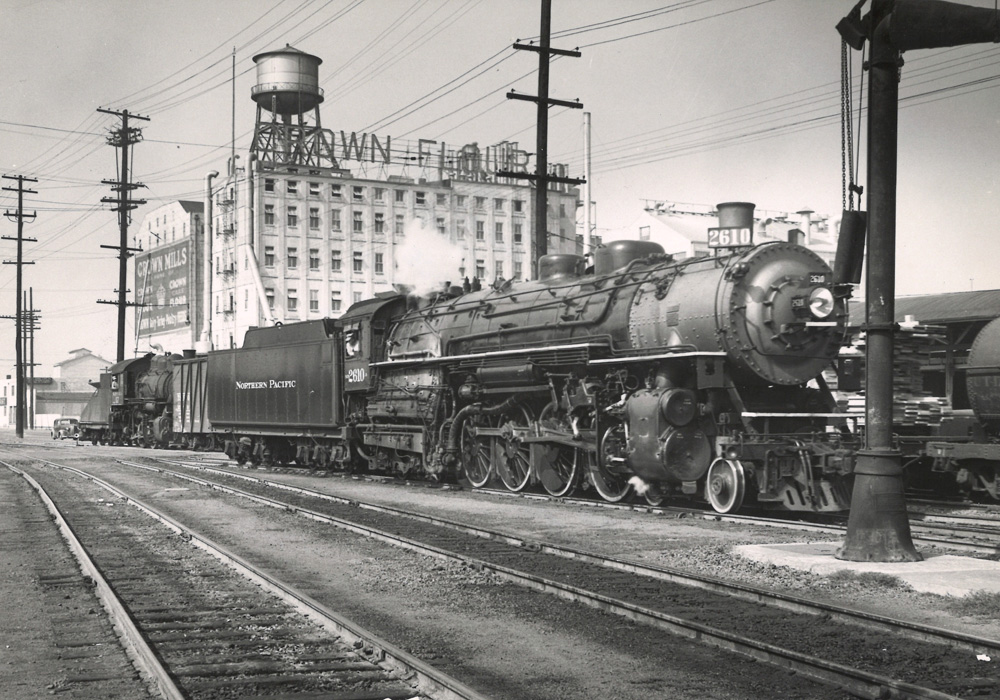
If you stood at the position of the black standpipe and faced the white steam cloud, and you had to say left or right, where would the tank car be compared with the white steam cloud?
right

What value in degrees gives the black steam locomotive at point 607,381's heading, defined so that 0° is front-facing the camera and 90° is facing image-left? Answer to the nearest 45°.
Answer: approximately 315°

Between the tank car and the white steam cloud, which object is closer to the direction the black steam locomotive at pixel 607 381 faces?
the tank car

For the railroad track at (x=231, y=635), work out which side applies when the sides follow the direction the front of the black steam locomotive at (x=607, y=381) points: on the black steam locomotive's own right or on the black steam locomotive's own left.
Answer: on the black steam locomotive's own right
